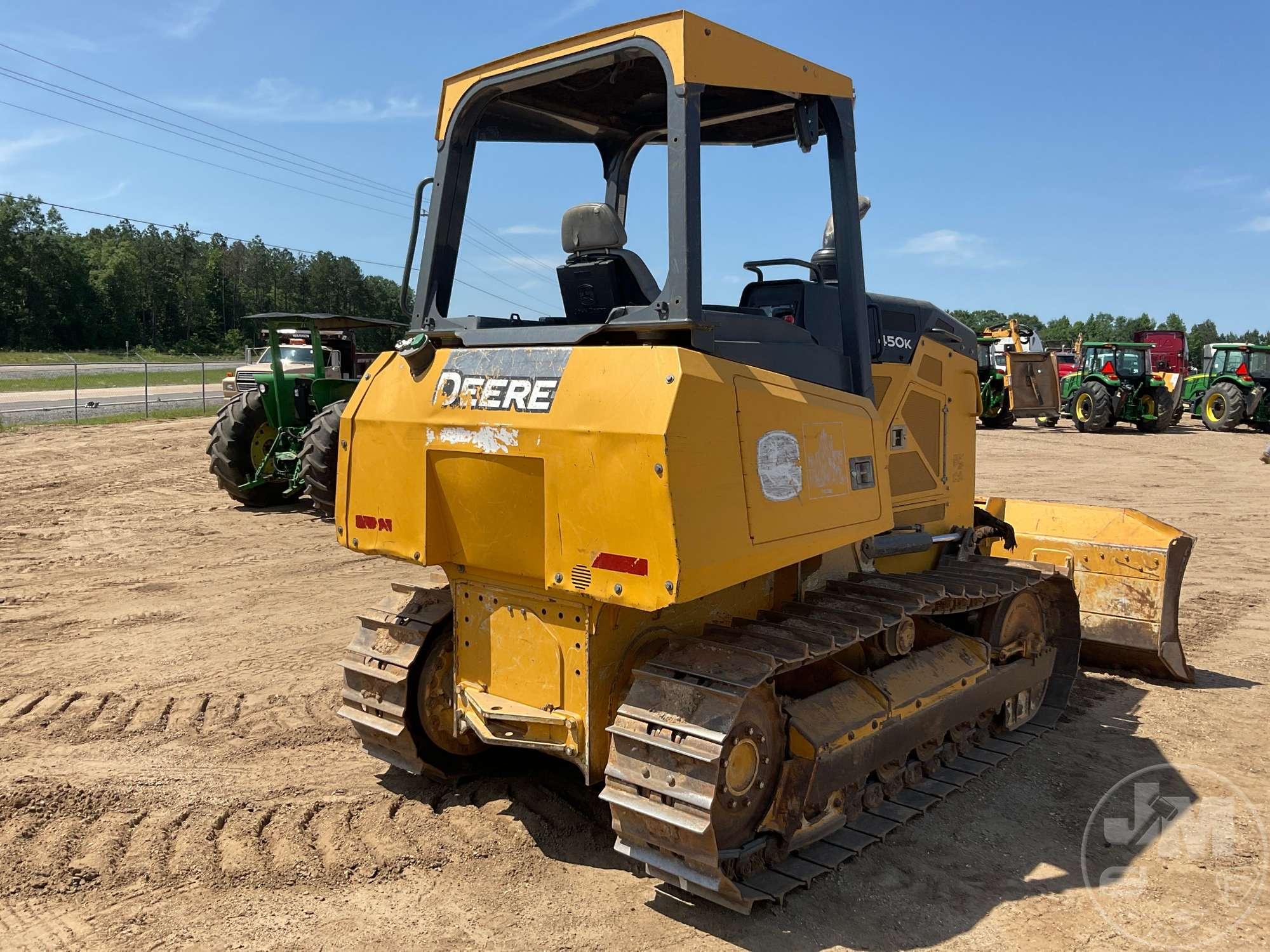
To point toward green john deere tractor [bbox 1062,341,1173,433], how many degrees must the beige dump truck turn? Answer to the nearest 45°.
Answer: approximately 135° to its left

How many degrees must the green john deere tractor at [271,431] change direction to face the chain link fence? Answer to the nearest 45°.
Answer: approximately 45° to its left

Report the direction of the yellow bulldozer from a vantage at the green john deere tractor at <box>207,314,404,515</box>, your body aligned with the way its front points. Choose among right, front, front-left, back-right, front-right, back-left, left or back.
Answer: back-right

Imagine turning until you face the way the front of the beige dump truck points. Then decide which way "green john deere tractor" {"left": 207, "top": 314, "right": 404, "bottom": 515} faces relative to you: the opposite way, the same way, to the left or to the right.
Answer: the opposite way

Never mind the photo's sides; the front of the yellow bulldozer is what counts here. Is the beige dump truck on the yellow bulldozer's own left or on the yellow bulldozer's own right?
on the yellow bulldozer's own left

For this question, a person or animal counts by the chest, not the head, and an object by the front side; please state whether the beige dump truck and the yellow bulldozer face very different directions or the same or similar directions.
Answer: very different directions

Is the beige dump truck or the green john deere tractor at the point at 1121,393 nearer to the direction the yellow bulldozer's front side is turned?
the green john deere tractor

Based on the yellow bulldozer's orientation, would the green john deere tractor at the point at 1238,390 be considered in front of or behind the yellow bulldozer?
in front

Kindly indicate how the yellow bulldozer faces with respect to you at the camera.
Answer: facing away from the viewer and to the right of the viewer
